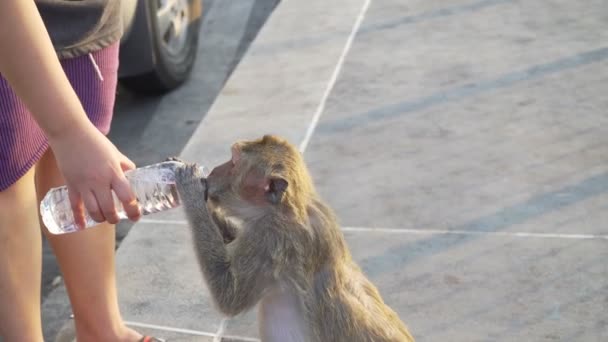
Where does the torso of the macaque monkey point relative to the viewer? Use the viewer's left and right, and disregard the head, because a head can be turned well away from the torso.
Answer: facing to the left of the viewer
